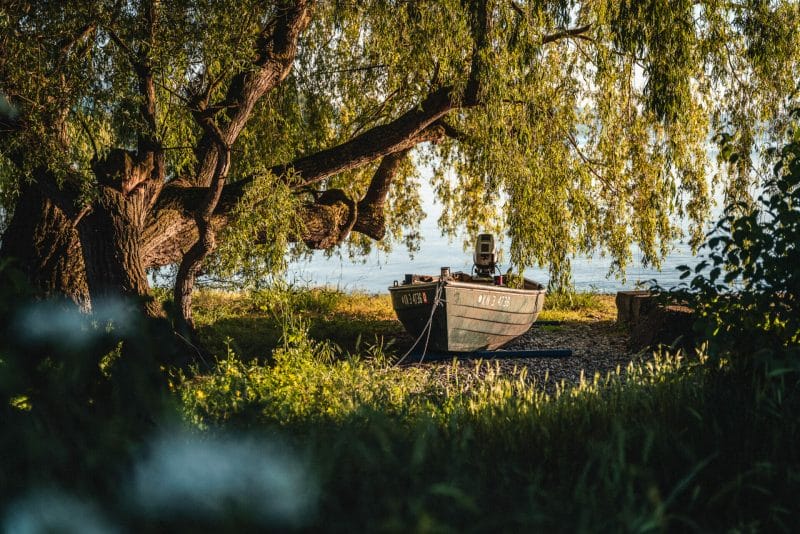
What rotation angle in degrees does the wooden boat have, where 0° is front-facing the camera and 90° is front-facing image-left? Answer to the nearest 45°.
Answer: approximately 0°

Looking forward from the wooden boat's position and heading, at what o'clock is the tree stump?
The tree stump is roughly at 9 o'clock from the wooden boat.

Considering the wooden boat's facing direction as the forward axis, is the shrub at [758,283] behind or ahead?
ahead

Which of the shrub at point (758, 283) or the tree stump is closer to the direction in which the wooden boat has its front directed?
the shrub
